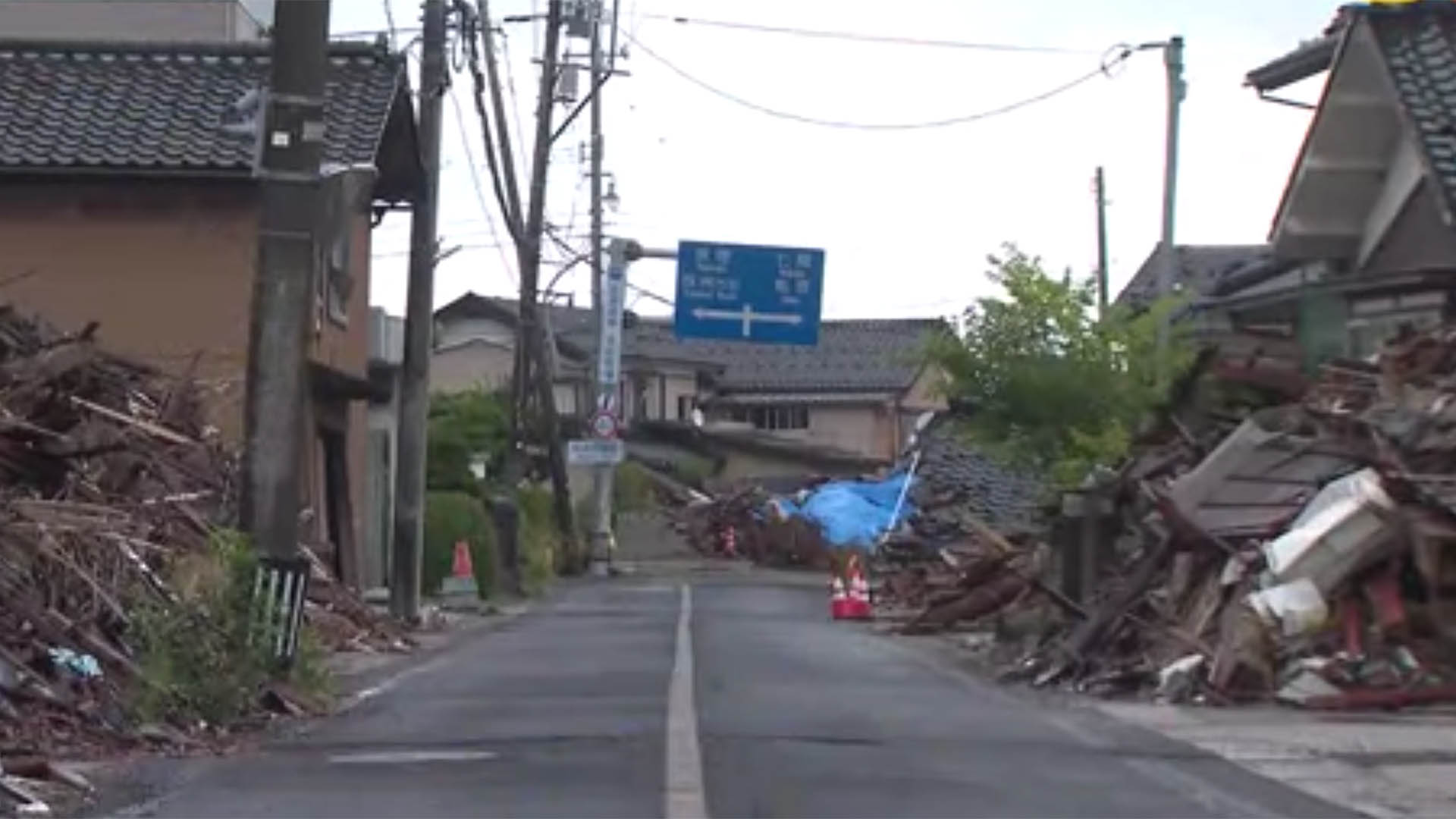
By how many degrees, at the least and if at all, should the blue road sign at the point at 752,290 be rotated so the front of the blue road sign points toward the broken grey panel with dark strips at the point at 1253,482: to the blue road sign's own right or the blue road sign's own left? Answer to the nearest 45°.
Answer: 0° — it already faces it

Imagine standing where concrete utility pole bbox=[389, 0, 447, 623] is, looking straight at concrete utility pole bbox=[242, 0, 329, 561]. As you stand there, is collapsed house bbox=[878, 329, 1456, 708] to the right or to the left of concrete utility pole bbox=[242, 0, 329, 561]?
left

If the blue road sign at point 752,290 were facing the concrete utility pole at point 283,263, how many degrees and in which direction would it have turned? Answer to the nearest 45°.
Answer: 0° — it already faces it

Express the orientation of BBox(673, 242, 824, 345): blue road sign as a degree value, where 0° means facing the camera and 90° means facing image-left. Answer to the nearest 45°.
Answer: approximately 0°
